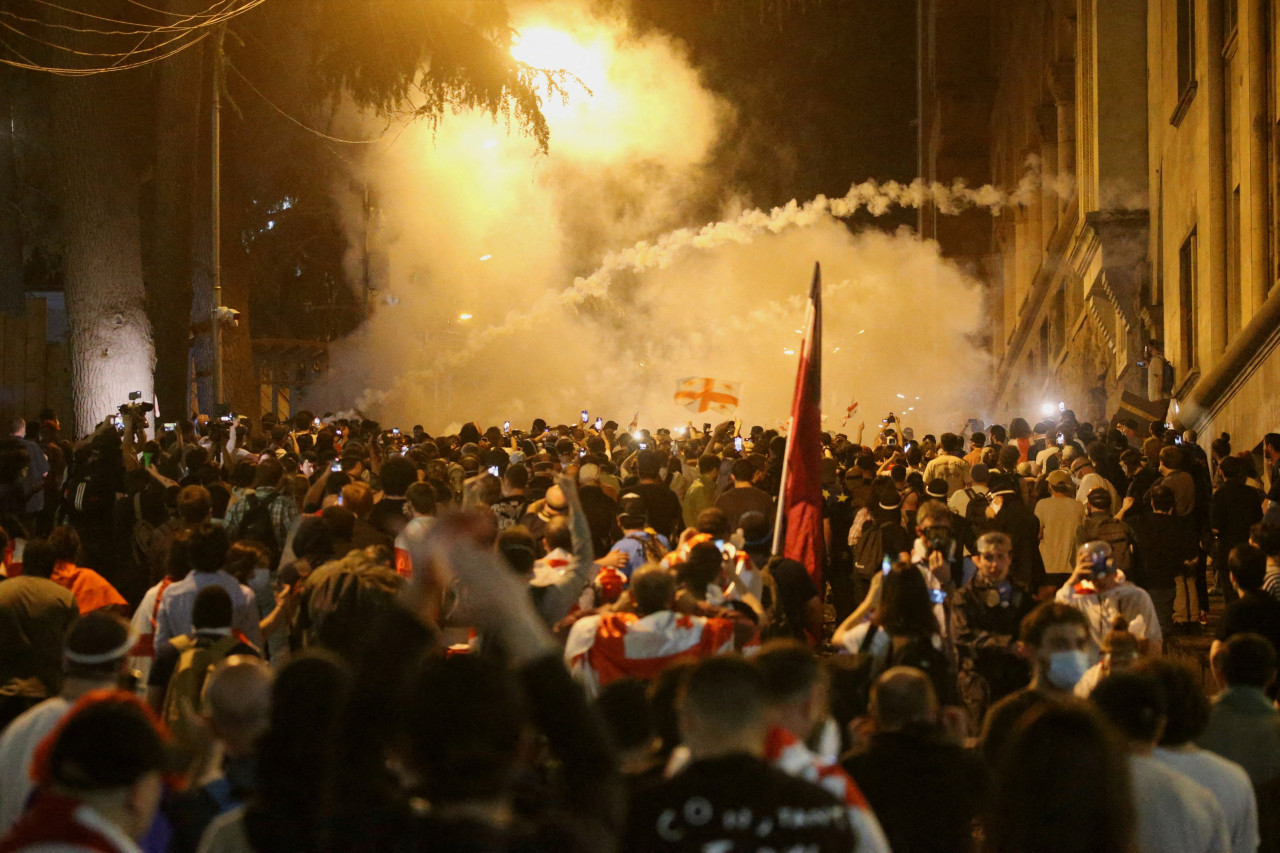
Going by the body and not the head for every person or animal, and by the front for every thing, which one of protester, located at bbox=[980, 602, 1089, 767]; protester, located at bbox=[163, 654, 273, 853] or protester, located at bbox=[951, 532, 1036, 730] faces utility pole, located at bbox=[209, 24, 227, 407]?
protester, located at bbox=[163, 654, 273, 853]

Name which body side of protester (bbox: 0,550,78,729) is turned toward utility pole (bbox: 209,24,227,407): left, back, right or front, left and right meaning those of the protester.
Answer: front

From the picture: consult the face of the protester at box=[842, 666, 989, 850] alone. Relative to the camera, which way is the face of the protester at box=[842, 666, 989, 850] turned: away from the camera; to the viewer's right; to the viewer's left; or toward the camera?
away from the camera

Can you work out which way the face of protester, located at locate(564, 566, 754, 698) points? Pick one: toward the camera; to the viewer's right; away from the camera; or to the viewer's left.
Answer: away from the camera

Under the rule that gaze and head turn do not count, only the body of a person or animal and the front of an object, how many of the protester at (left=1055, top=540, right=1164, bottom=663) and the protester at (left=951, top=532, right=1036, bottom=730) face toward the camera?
2

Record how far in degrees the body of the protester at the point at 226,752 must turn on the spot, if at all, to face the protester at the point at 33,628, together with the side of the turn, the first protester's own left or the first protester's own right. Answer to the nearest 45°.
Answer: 0° — they already face them

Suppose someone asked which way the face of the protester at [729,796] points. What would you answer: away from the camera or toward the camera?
away from the camera

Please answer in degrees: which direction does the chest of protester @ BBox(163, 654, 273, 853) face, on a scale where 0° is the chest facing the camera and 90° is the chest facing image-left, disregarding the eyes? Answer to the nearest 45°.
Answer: approximately 180°

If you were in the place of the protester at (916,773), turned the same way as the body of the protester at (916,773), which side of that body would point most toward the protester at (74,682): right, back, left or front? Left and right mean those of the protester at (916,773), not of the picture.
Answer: left

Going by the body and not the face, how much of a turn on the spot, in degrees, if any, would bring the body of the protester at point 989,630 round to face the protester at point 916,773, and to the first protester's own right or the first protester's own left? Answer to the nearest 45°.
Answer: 0° — they already face them

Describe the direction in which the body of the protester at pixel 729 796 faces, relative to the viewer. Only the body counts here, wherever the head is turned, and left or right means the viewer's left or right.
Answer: facing away from the viewer

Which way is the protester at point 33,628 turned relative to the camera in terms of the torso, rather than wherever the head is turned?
away from the camera

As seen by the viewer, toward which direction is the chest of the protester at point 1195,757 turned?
away from the camera

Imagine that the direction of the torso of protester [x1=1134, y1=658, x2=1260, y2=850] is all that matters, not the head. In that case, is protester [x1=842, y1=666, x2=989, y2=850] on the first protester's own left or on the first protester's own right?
on the first protester's own left

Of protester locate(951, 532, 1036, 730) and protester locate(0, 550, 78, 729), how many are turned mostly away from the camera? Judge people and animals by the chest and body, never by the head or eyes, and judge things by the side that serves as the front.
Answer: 1

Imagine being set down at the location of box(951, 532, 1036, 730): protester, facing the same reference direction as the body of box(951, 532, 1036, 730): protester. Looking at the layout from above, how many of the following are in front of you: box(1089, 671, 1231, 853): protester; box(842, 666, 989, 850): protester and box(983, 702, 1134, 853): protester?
3

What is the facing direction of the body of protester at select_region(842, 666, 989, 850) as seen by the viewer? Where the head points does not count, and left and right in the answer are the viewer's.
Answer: facing away from the viewer

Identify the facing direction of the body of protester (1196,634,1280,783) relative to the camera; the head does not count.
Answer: away from the camera

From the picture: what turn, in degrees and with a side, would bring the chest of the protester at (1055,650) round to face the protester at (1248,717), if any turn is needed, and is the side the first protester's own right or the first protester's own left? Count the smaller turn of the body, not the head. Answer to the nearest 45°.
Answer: approximately 45° to the first protester's own left

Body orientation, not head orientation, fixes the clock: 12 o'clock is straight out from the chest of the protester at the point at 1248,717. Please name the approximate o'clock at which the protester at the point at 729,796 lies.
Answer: the protester at the point at 729,796 is roughly at 7 o'clock from the protester at the point at 1248,717.
